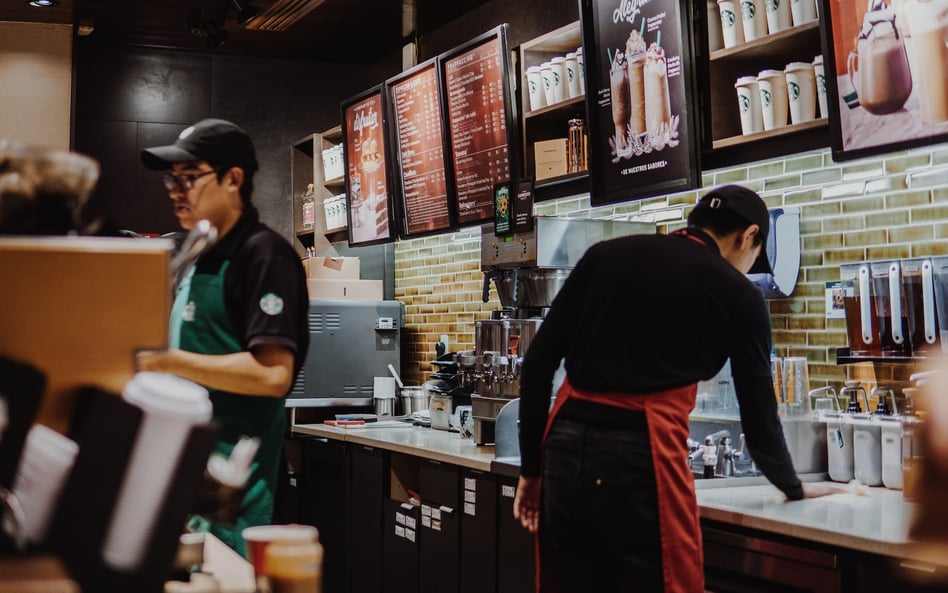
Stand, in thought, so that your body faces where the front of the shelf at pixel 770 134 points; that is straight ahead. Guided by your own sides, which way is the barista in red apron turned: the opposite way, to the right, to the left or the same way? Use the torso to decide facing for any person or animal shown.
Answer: the opposite way

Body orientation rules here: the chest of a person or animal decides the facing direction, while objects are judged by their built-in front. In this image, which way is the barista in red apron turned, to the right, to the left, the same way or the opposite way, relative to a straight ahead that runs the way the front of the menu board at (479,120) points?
the opposite way

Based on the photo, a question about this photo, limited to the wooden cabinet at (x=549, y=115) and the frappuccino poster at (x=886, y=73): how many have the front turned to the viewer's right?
0

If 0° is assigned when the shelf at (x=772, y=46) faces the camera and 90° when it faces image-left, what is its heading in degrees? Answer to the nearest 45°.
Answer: approximately 45°

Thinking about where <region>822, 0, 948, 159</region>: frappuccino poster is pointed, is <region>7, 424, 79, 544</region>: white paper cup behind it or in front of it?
in front

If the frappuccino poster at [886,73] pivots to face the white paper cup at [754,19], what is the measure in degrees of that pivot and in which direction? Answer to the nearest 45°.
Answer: approximately 90° to its right

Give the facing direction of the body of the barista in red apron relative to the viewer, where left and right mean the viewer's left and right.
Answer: facing away from the viewer and to the right of the viewer

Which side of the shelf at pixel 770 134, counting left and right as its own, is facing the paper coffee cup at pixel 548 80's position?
right

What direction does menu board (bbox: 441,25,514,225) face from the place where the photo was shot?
facing the viewer and to the left of the viewer

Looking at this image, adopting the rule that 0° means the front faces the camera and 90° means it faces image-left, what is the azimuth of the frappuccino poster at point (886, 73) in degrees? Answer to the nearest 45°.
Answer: approximately 45°

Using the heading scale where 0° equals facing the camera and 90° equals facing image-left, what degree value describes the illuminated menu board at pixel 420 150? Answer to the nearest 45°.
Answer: approximately 45°
